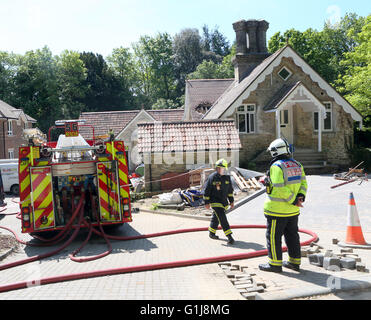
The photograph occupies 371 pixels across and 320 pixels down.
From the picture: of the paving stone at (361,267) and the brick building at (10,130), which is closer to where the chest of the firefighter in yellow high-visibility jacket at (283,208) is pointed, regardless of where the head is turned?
the brick building

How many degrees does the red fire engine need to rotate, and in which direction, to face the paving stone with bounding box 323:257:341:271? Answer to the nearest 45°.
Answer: approximately 135° to its right

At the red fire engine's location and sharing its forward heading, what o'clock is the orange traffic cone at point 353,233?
The orange traffic cone is roughly at 4 o'clock from the red fire engine.

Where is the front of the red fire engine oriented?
away from the camera

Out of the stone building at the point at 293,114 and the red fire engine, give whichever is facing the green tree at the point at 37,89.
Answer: the red fire engine

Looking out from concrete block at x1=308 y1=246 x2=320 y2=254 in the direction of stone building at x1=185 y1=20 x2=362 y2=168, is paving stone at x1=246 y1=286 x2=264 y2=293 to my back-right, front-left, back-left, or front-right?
back-left

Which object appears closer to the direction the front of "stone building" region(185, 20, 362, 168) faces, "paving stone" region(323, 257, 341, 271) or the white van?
the paving stone

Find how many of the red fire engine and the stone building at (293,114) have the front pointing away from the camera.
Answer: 1

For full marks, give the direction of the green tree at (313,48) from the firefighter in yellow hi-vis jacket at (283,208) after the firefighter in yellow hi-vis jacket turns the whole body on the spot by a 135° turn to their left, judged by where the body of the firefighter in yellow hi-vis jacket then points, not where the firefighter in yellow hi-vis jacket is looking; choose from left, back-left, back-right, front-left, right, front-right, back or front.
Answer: back

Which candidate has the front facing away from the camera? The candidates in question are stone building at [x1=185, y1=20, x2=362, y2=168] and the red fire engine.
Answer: the red fire engine

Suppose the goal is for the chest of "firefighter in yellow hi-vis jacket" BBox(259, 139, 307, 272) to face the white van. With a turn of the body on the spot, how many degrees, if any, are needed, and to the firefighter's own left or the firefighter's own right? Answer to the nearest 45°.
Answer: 0° — they already face it

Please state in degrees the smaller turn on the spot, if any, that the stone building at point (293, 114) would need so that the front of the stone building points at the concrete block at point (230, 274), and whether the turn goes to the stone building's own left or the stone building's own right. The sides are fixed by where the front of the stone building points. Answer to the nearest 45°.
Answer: approximately 45° to the stone building's own right

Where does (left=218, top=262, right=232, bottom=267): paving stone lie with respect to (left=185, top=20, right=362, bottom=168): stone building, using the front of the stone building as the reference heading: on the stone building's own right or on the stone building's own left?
on the stone building's own right

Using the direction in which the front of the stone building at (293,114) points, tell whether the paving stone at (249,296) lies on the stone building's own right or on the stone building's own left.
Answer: on the stone building's own right

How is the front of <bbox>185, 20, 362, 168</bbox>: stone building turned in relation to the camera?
facing the viewer and to the right of the viewer

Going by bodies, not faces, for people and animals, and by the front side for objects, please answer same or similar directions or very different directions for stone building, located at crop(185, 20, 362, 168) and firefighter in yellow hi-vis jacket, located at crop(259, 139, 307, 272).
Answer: very different directions
